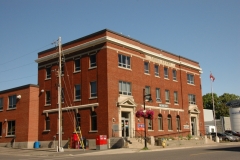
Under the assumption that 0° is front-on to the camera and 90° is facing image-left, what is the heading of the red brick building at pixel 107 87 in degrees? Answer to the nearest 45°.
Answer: approximately 315°

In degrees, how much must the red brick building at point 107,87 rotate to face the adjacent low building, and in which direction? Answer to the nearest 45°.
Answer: approximately 135° to its right
